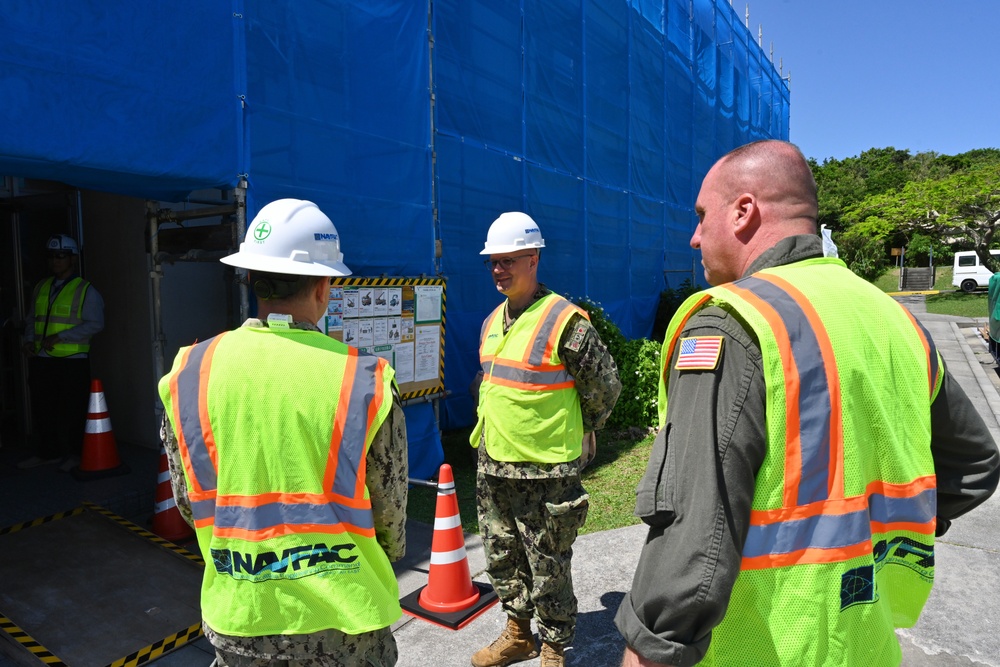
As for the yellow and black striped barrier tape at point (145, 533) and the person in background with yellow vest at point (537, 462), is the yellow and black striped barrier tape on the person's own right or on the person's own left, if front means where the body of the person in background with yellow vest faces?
on the person's own right

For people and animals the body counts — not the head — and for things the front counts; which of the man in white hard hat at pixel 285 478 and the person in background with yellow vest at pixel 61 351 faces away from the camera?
the man in white hard hat

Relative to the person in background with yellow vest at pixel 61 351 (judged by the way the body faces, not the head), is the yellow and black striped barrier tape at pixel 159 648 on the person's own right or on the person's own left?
on the person's own left

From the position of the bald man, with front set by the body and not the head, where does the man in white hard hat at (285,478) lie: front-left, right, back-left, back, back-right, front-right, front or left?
front-left

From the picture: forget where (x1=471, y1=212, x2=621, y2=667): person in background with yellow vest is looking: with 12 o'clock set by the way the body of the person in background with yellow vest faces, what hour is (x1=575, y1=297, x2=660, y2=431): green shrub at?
The green shrub is roughly at 5 o'clock from the person in background with yellow vest.

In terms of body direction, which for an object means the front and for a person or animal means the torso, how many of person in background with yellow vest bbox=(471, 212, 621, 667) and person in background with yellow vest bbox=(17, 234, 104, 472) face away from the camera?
0

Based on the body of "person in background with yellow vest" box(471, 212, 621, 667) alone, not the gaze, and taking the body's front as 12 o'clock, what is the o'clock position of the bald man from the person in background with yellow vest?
The bald man is roughly at 10 o'clock from the person in background with yellow vest.

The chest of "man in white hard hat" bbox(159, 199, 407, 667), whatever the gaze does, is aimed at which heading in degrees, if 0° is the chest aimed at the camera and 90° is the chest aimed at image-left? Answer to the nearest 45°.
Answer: approximately 180°

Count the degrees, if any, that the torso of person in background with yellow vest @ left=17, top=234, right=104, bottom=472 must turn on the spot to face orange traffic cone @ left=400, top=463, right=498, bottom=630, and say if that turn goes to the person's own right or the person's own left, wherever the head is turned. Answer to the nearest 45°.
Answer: approximately 90° to the person's own left

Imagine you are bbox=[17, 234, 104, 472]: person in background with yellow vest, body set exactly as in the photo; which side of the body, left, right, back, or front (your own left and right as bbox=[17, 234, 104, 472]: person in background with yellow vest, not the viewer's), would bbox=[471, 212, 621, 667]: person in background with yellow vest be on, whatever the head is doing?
left

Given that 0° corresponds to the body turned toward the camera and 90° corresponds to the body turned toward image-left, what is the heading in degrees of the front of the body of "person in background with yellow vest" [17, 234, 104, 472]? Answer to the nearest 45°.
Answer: approximately 45°

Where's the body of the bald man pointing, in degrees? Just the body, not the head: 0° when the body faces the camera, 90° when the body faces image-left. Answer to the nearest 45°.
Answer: approximately 135°

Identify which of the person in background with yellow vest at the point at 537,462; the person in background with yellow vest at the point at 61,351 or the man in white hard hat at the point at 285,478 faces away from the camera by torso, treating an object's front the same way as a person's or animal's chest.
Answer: the man in white hard hat

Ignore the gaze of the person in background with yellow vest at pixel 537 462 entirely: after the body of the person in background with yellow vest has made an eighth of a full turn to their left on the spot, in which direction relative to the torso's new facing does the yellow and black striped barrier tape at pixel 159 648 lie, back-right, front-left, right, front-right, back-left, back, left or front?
right
